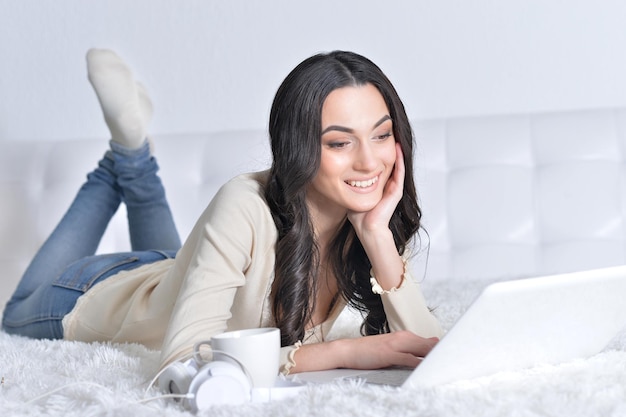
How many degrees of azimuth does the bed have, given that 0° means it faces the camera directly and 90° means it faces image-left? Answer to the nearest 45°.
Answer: approximately 0°

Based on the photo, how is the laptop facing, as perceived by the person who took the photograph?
facing away from the viewer and to the left of the viewer

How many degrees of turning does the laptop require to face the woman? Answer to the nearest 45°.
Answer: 0° — it already faces them
